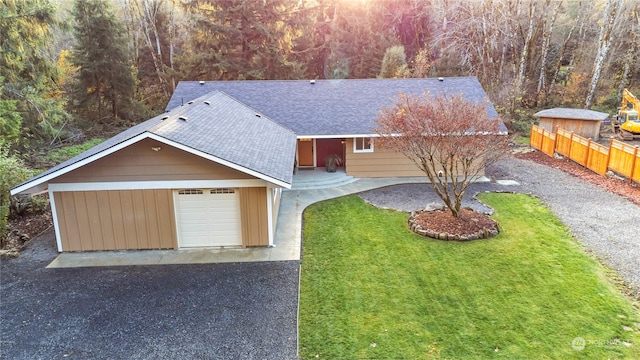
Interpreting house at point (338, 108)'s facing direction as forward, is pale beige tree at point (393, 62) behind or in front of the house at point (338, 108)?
behind

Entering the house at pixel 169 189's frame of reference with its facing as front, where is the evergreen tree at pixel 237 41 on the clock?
The evergreen tree is roughly at 6 o'clock from the house.

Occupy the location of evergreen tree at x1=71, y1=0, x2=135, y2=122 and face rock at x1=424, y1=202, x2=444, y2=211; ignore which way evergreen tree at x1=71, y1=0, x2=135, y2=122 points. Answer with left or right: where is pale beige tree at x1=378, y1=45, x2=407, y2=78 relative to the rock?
left

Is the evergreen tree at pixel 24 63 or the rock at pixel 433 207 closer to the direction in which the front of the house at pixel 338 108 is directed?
the rock

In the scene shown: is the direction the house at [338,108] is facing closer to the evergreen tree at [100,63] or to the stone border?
the stone border

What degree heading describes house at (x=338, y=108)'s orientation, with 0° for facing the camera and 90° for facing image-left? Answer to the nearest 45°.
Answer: approximately 0°

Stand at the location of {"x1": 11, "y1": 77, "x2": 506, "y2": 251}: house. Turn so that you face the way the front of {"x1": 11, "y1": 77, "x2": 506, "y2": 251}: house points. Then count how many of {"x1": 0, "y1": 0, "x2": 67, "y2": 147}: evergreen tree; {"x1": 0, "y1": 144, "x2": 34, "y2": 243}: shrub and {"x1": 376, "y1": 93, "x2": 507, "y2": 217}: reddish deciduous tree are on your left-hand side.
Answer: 1

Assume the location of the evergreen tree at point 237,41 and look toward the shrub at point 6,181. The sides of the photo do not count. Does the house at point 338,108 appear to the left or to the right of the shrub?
left

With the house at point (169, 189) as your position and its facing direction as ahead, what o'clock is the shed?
The shed is roughly at 8 o'clock from the house.

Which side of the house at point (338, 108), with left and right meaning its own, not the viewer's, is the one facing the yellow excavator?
left
